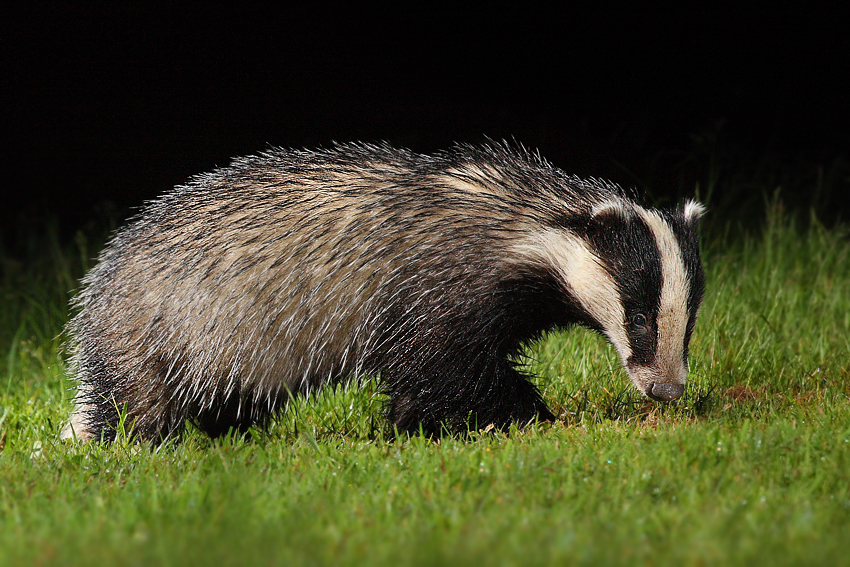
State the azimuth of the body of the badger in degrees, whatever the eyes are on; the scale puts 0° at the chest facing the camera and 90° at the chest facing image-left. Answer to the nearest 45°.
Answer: approximately 270°
